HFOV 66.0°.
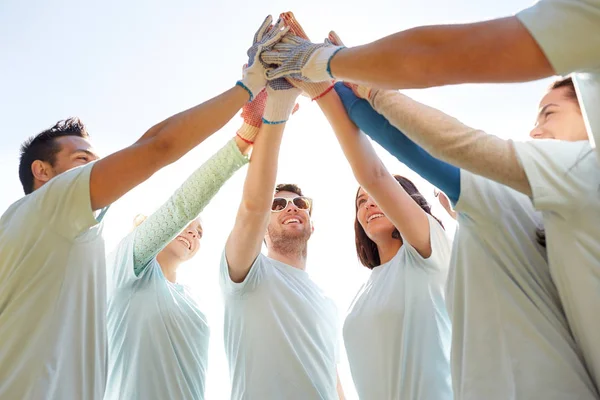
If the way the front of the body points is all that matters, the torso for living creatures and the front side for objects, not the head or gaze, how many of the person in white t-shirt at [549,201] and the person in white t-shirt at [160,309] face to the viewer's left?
1

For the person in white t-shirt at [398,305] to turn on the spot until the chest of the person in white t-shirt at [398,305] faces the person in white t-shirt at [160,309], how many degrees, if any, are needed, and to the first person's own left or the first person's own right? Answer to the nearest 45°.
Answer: approximately 45° to the first person's own right

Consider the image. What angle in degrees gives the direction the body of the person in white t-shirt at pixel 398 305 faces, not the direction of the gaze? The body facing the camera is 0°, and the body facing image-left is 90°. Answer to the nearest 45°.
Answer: approximately 45°

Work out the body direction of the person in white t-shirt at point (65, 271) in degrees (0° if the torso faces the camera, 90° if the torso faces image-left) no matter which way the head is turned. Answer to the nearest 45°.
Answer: approximately 270°

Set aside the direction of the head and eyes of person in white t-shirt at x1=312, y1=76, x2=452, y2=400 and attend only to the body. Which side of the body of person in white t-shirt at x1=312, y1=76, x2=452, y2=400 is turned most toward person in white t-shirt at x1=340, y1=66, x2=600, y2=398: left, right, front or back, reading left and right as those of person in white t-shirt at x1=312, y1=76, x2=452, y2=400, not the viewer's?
left

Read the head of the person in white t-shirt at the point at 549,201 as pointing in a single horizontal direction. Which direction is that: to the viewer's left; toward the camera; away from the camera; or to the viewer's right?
to the viewer's left

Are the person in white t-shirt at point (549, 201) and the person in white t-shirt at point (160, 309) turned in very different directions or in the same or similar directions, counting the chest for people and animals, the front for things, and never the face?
very different directions

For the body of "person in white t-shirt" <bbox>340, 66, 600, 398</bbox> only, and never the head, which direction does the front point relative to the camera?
to the viewer's left

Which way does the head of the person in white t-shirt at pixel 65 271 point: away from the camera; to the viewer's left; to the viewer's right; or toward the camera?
to the viewer's right
